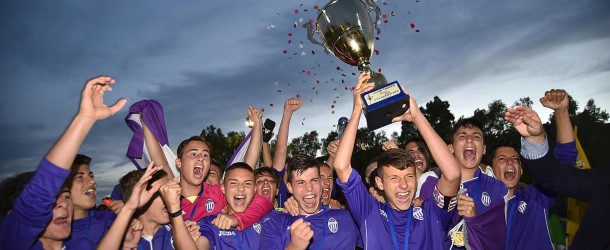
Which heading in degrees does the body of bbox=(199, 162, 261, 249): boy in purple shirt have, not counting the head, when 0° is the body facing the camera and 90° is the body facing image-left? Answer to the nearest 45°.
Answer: approximately 0°

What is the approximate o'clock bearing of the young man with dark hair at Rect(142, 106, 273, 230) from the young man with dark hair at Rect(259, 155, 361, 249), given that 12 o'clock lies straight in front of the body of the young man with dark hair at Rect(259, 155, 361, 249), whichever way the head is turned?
the young man with dark hair at Rect(142, 106, 273, 230) is roughly at 4 o'clock from the young man with dark hair at Rect(259, 155, 361, 249).

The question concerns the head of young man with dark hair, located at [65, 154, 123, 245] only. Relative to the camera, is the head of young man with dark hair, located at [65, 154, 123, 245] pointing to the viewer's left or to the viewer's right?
to the viewer's right

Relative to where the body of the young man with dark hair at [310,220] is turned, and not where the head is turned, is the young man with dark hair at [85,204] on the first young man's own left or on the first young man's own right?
on the first young man's own right

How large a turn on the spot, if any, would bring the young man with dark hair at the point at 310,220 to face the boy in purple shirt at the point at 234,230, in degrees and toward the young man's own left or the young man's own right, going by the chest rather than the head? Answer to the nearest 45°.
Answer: approximately 90° to the young man's own right

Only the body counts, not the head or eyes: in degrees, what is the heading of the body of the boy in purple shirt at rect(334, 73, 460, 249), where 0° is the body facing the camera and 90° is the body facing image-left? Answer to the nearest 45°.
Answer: approximately 0°

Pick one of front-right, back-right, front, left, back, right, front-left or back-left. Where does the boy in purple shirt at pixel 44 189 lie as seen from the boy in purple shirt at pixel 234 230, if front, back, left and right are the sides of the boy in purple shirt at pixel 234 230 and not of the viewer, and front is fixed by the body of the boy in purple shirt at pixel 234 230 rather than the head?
front-right

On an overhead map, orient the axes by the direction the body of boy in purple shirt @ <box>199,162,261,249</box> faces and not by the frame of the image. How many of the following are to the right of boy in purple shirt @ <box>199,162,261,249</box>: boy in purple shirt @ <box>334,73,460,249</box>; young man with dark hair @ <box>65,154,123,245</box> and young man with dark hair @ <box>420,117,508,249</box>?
1

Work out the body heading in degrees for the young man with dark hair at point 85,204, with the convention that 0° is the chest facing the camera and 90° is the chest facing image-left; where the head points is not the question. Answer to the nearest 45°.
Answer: approximately 315°
